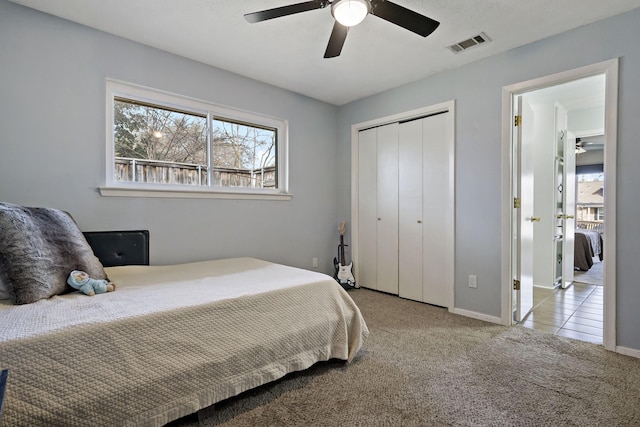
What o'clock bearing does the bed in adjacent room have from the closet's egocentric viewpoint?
The bed in adjacent room is roughly at 6 o'clock from the closet.

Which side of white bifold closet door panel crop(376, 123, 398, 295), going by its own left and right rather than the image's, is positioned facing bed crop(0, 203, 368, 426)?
front

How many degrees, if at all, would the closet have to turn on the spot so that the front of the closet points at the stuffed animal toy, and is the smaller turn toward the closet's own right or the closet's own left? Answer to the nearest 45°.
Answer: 0° — it already faces it

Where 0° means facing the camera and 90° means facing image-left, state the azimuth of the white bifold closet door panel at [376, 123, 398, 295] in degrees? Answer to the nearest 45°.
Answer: approximately 45°

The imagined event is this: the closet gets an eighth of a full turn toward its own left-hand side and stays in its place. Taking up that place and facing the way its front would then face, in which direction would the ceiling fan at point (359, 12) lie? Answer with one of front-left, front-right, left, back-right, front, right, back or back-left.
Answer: front

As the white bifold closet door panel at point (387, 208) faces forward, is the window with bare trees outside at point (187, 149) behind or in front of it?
in front

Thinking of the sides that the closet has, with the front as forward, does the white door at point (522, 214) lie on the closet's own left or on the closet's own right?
on the closet's own left

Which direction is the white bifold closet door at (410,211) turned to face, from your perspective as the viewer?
facing the viewer and to the left of the viewer

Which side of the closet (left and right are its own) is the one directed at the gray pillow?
front

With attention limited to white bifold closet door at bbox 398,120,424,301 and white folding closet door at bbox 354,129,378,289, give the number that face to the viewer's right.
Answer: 0

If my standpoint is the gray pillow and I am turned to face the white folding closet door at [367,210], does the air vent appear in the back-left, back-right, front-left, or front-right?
front-right

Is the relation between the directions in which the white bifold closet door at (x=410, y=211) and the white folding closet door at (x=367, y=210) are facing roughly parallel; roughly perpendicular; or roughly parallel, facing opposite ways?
roughly parallel

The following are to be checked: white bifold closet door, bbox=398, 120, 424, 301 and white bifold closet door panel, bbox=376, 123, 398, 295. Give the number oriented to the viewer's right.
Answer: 0

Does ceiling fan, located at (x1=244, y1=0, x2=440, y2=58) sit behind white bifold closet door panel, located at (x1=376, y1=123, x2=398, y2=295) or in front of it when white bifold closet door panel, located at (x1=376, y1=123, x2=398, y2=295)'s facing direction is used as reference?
in front

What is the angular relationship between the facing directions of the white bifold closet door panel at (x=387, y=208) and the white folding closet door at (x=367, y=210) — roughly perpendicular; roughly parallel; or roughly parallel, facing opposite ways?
roughly parallel
